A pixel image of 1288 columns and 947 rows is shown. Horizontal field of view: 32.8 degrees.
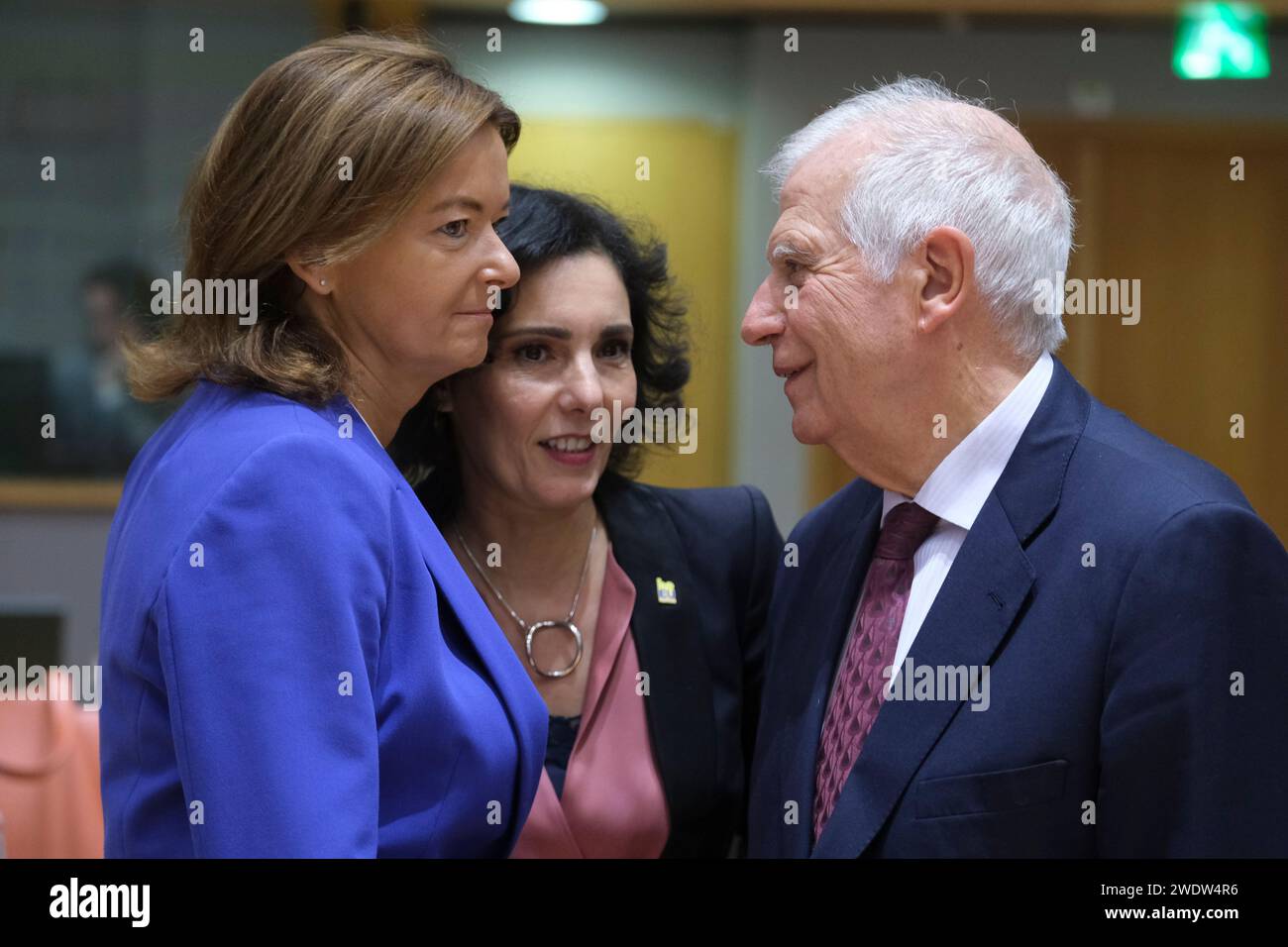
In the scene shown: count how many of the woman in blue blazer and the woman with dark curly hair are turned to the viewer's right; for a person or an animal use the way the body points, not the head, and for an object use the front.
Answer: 1

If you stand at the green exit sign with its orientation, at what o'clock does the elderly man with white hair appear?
The elderly man with white hair is roughly at 12 o'clock from the green exit sign.

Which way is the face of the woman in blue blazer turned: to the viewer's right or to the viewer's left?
to the viewer's right

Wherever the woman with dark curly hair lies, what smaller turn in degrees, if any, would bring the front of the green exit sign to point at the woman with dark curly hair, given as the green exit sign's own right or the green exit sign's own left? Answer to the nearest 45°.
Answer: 0° — it already faces them

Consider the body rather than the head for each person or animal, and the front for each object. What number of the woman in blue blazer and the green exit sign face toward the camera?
1

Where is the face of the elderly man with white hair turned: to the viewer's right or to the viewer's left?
to the viewer's left

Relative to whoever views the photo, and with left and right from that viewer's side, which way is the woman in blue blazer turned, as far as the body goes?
facing to the right of the viewer

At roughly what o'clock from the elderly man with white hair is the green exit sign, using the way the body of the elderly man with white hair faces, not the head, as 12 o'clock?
The green exit sign is roughly at 5 o'clock from the elderly man with white hair.

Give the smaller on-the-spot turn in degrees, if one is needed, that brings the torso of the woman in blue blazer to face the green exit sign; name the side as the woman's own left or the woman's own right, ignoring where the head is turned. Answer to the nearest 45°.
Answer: approximately 45° to the woman's own left

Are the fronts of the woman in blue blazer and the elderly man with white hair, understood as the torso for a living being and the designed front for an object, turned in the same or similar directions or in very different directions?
very different directions
